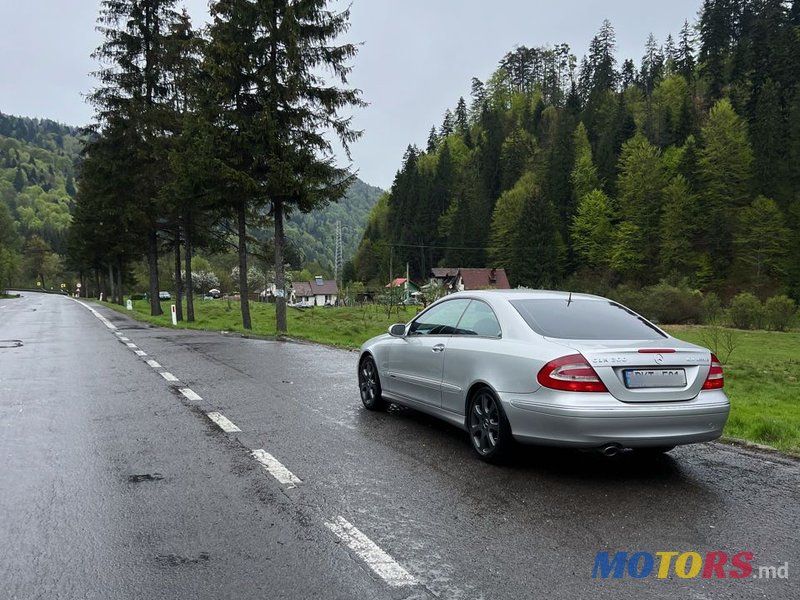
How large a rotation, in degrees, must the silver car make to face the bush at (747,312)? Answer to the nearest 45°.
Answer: approximately 45° to its right

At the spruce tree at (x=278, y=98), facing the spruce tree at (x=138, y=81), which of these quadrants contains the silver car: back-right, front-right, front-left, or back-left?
back-left

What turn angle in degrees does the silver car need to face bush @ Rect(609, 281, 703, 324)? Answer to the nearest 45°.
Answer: approximately 45° to its right

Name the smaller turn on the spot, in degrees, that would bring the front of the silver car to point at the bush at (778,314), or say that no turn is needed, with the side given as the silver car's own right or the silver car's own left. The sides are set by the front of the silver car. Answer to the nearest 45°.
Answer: approximately 45° to the silver car's own right

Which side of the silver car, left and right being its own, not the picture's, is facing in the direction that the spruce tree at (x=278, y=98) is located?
front

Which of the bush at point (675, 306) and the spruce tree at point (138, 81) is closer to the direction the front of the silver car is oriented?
the spruce tree

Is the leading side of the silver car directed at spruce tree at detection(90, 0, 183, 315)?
yes

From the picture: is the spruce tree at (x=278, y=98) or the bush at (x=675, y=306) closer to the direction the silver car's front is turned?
the spruce tree

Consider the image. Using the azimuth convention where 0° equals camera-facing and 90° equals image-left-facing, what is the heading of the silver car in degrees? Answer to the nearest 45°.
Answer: approximately 135°
